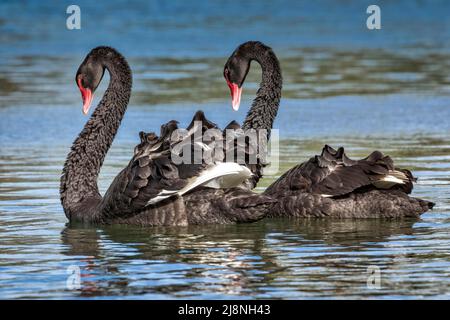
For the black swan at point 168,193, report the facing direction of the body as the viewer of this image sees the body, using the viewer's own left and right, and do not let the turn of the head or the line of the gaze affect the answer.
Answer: facing to the left of the viewer

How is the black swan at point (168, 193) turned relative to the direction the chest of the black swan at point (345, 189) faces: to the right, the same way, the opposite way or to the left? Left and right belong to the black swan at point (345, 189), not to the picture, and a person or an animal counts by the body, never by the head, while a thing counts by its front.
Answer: the same way

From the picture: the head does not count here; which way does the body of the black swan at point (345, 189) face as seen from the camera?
to the viewer's left

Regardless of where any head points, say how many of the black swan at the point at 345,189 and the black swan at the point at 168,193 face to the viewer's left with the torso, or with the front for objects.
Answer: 2

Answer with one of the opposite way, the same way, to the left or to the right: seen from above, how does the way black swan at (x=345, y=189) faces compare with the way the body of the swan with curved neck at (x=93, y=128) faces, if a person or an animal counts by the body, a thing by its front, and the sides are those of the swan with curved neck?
the same way

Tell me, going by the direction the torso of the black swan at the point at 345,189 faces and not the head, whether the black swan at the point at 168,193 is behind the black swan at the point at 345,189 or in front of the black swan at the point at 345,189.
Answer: in front

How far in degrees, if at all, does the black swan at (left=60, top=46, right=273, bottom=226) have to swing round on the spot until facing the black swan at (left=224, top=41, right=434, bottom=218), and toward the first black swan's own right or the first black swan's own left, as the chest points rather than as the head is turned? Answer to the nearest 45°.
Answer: approximately 180°
